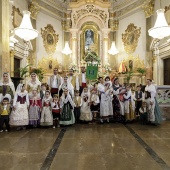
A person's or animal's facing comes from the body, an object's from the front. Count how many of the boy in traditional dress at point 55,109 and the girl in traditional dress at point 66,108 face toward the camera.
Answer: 2

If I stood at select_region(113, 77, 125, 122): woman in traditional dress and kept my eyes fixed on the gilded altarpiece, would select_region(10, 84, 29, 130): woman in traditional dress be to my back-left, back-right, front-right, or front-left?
back-left

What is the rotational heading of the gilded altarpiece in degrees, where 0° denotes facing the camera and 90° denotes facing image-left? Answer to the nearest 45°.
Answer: approximately 0°
